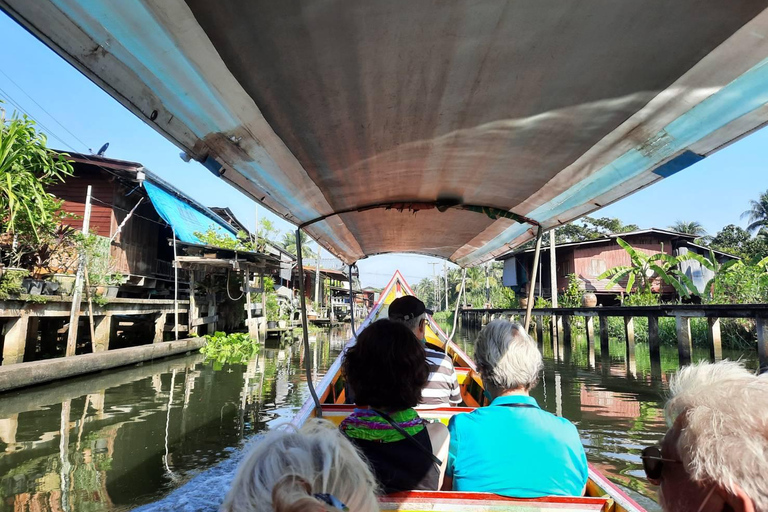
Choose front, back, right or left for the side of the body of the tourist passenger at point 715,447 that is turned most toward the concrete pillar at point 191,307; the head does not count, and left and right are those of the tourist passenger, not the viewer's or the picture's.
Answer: front

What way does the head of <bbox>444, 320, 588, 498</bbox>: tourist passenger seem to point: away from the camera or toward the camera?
away from the camera

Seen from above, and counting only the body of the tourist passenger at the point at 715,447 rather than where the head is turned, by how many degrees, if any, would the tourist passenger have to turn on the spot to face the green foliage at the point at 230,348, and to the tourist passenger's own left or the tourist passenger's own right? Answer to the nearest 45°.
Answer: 0° — they already face it

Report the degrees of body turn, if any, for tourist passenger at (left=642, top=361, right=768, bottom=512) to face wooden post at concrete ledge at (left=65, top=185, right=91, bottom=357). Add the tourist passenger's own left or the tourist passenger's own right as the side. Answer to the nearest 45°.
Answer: approximately 45° to the tourist passenger's own left

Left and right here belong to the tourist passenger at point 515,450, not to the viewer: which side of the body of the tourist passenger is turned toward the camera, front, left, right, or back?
back

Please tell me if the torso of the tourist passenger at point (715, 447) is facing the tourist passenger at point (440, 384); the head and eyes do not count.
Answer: yes

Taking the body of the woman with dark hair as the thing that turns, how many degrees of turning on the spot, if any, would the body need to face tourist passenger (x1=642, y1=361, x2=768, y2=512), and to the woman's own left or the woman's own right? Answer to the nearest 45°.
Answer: approximately 135° to the woman's own right

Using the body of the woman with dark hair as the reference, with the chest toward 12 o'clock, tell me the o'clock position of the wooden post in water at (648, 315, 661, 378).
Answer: The wooden post in water is roughly at 1 o'clock from the woman with dark hair.

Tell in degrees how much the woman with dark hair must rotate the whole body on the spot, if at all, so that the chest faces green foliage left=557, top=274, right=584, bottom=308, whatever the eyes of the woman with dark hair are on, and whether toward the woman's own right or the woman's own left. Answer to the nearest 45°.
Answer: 0° — they already face it

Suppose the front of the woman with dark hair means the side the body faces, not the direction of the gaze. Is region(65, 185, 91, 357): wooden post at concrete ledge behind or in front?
in front

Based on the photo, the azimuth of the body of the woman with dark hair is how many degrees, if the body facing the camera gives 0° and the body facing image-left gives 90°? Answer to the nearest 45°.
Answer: approximately 180°

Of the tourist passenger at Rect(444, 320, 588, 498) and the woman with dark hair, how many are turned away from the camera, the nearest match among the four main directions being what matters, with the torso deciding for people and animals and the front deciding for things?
2

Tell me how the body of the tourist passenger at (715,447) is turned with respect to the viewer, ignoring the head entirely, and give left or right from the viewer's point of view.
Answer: facing away from the viewer and to the left of the viewer

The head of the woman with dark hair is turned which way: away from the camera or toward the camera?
away from the camera

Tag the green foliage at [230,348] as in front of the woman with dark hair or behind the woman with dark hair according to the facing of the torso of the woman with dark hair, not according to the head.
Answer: in front
